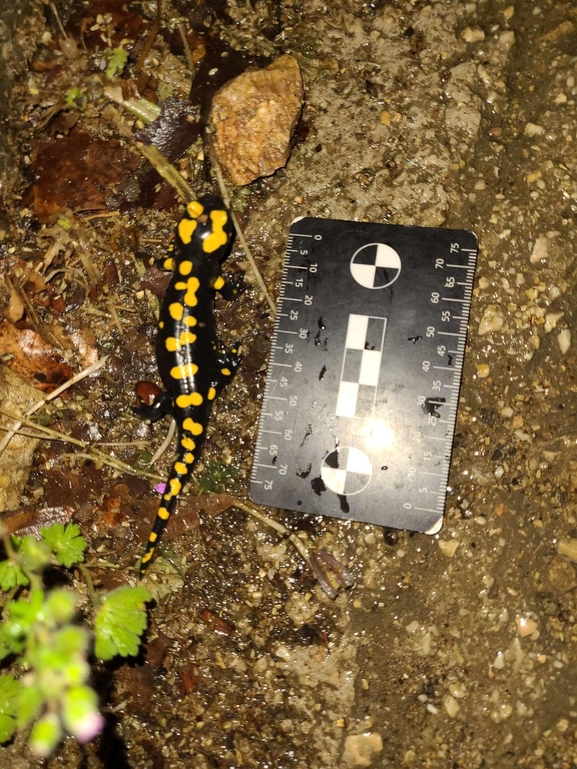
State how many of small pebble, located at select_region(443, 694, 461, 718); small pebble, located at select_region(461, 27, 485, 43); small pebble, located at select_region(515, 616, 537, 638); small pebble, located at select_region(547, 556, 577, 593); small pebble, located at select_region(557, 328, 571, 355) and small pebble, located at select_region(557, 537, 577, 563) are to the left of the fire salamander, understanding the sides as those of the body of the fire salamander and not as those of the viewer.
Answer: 0

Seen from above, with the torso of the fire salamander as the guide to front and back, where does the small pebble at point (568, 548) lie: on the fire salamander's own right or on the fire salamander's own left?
on the fire salamander's own right

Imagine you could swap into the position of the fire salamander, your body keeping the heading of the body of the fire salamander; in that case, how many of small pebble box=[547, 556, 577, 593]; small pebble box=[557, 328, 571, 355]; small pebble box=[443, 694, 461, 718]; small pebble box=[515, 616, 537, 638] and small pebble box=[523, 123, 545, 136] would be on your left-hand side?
0

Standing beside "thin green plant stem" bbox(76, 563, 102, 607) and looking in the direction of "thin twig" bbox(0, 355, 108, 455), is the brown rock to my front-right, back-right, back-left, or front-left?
front-right

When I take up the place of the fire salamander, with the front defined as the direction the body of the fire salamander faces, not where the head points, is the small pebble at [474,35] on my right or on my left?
on my right

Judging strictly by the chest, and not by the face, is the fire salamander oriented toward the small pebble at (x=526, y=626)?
no

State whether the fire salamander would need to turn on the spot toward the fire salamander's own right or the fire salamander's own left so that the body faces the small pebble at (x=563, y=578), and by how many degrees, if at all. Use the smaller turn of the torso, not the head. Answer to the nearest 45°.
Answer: approximately 135° to the fire salamander's own right

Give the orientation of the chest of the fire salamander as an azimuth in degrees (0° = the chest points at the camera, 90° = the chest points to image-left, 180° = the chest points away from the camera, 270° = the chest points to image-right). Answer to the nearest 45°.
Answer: approximately 180°

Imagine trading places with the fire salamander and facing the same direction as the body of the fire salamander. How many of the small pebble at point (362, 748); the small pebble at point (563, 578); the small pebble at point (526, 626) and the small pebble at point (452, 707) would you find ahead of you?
0

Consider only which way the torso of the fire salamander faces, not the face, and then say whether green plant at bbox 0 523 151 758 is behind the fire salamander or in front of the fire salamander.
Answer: behind

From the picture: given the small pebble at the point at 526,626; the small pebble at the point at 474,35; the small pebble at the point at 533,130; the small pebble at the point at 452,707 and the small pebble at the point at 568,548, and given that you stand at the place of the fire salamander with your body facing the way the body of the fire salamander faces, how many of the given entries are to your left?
0
